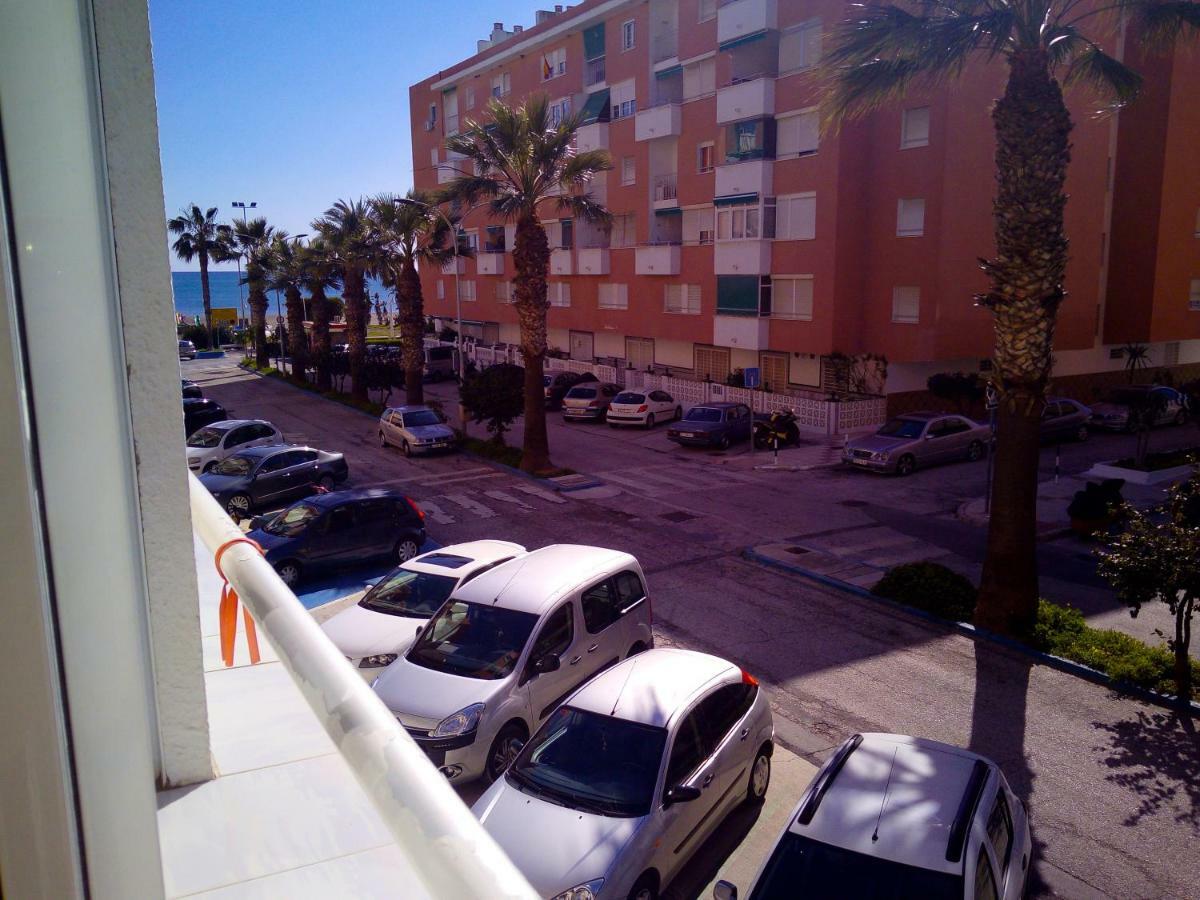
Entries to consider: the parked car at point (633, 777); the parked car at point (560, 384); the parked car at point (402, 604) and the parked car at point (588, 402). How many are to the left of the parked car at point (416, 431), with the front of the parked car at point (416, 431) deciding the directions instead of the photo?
2

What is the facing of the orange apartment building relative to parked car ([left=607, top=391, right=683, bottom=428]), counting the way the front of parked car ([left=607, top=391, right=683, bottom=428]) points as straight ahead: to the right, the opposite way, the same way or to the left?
the opposite way

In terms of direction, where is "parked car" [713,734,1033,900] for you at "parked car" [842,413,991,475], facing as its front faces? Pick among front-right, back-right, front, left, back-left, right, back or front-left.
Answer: front-left

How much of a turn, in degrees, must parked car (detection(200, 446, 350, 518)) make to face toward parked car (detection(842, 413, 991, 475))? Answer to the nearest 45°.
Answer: approximately 135° to its left

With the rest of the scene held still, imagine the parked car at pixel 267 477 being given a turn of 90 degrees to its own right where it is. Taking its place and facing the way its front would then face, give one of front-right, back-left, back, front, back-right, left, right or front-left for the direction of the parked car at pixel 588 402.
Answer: right

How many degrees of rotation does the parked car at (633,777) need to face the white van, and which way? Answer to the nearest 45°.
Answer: approximately 90° to its right

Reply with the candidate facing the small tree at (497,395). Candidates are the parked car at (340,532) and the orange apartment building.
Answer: the orange apartment building

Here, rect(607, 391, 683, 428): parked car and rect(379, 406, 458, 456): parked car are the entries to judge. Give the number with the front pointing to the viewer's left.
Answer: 0

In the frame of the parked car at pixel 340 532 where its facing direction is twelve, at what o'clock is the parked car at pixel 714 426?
the parked car at pixel 714 426 is roughly at 6 o'clock from the parked car at pixel 340 532.

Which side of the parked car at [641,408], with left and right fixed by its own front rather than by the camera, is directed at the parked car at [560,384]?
left

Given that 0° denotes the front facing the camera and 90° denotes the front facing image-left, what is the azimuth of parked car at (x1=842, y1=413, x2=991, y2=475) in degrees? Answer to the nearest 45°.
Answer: approximately 45°

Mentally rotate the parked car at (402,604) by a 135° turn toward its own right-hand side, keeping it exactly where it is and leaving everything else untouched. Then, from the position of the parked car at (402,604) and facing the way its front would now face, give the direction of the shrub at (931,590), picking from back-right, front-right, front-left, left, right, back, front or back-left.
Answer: right

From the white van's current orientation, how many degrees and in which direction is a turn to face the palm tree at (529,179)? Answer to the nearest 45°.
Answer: approximately 135° to its right

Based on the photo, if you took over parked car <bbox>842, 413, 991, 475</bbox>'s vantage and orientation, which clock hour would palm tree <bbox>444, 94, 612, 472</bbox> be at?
The palm tree is roughly at 1 o'clock from the parked car.

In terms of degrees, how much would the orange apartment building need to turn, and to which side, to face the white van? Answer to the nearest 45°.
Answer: approximately 45° to its left

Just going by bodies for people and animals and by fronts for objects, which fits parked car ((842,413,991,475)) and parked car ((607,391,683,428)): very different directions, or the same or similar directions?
very different directions

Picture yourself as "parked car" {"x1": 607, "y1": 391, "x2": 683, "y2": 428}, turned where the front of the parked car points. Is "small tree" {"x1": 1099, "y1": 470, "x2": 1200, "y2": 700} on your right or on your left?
on your right

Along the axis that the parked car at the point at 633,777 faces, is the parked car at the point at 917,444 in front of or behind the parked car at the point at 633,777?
behind

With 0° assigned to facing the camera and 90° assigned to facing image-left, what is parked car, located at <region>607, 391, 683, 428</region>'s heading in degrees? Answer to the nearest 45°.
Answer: approximately 225°
